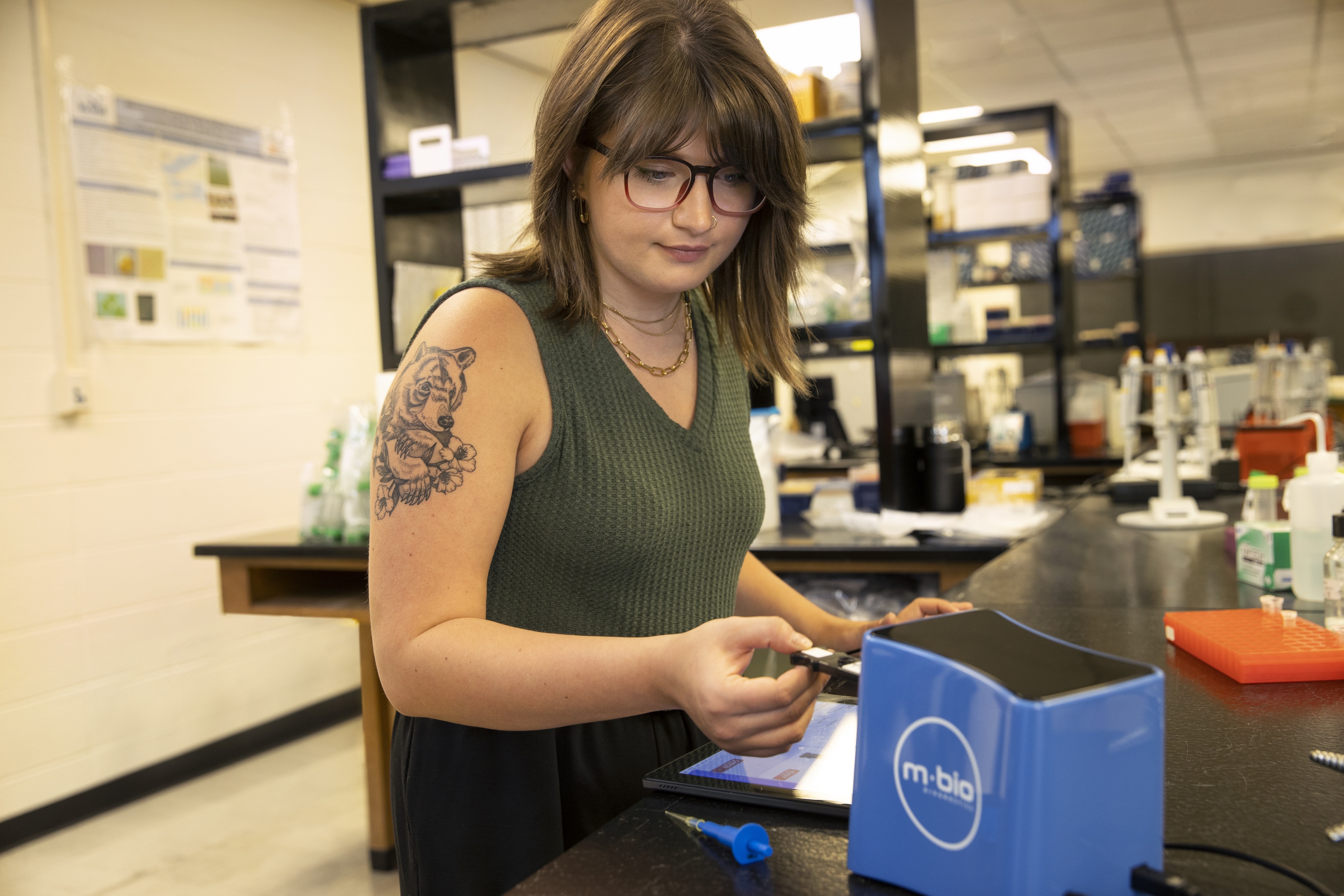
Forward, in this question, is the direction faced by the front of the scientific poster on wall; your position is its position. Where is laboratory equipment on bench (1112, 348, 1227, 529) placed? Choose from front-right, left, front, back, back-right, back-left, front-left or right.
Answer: front

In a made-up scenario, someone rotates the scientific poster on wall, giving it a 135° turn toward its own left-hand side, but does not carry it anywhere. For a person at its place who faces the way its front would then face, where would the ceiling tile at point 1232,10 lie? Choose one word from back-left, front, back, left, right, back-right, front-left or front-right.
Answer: right

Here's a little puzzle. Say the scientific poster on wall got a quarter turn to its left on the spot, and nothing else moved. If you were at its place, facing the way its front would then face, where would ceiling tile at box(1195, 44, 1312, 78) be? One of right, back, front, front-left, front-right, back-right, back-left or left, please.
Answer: front-right

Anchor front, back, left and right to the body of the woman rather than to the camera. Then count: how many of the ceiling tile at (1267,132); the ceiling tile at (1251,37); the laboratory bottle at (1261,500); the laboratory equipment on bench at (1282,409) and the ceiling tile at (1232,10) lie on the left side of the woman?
5

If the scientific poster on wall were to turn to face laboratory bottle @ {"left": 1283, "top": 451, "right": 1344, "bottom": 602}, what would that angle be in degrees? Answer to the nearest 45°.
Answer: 0° — it already faces it

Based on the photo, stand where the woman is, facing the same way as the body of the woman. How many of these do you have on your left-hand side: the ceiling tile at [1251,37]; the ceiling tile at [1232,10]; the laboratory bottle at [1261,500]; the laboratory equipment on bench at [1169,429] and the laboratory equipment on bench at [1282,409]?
5

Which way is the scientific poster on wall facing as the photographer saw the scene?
facing the viewer and to the right of the viewer

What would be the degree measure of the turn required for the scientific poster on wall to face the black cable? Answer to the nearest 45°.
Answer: approximately 45° to its right

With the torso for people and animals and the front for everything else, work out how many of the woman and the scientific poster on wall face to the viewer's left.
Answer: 0

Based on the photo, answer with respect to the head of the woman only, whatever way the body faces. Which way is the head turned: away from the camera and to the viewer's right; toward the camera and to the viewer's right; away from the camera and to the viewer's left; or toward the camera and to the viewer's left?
toward the camera and to the viewer's right

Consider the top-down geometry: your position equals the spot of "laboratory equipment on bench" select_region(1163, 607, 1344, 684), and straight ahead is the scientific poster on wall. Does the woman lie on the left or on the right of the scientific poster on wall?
left
